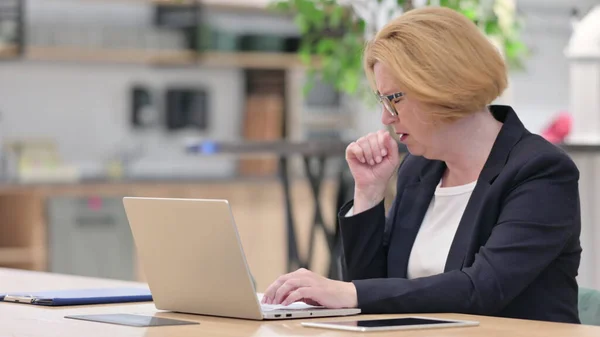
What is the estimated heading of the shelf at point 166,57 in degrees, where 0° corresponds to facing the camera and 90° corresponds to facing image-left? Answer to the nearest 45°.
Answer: approximately 0°

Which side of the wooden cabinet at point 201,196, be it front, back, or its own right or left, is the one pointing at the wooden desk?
front

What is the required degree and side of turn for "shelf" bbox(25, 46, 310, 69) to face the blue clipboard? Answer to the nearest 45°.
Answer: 0° — it already faces it

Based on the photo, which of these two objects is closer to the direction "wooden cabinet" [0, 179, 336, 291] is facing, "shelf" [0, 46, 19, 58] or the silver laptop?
the silver laptop

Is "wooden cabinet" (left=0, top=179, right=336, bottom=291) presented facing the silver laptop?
yes

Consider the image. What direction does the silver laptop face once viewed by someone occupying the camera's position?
facing away from the viewer and to the right of the viewer

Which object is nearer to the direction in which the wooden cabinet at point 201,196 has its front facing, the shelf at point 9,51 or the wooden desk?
the wooden desk

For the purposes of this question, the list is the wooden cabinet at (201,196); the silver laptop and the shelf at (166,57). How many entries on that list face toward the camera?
2

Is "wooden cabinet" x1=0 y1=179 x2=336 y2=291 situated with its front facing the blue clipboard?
yes

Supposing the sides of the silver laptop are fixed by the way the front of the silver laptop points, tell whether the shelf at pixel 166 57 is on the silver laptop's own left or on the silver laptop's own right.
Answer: on the silver laptop's own left

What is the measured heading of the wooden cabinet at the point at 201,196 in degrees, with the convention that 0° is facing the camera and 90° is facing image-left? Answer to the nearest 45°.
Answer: approximately 0°

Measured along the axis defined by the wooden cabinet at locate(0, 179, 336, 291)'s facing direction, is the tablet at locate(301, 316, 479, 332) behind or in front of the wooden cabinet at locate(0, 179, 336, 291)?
in front

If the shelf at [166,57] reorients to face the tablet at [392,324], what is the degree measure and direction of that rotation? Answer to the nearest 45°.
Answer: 0° — it already faces it
